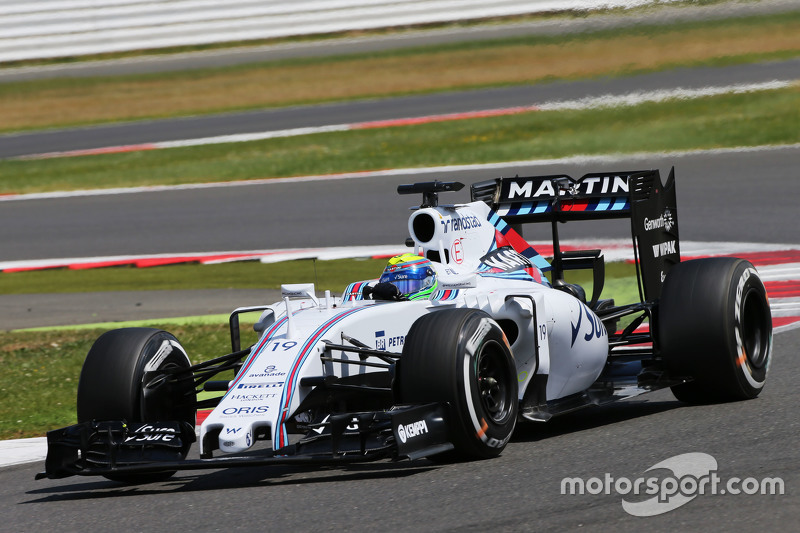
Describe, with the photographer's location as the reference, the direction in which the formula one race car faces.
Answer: facing the viewer and to the left of the viewer
